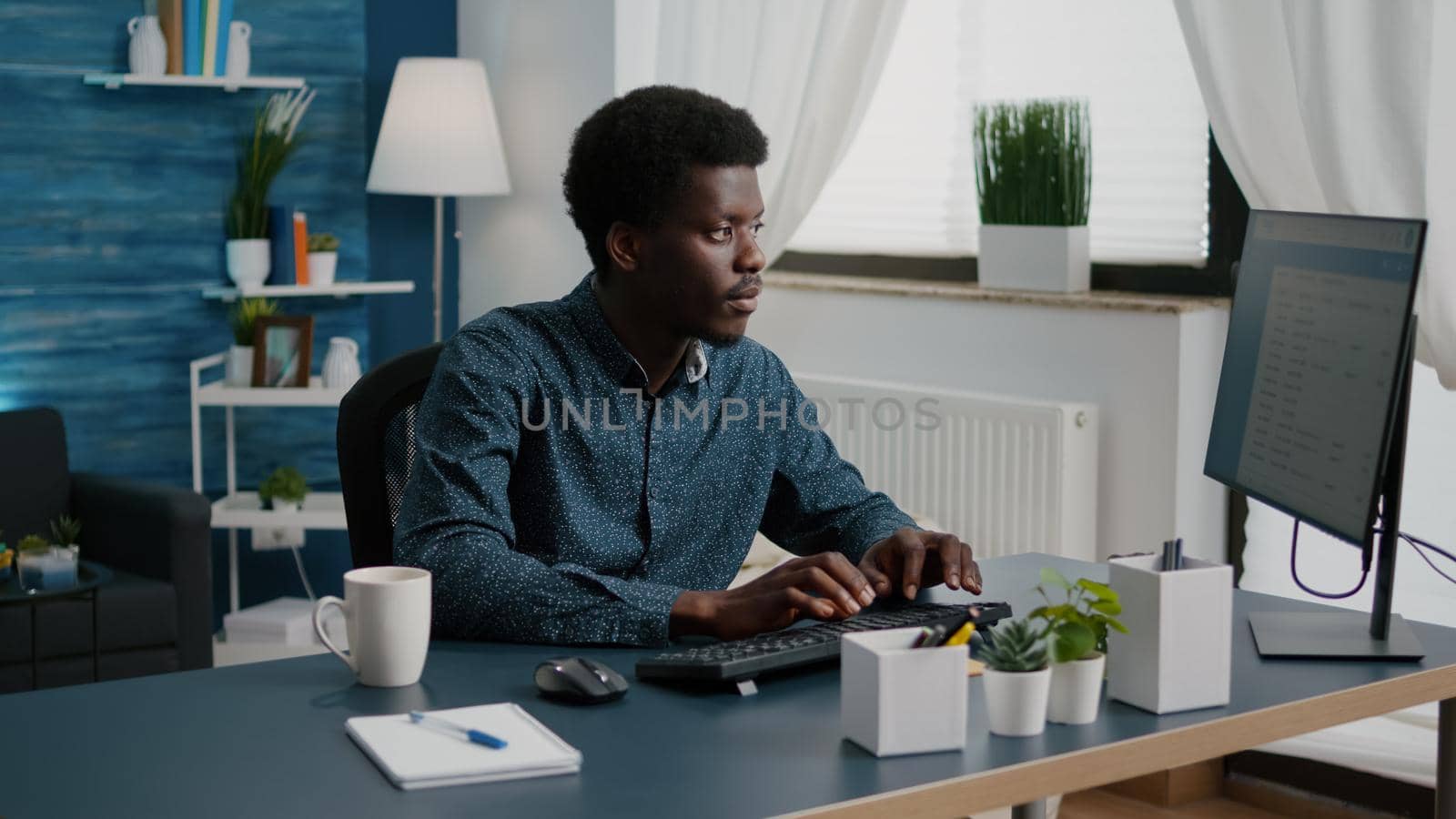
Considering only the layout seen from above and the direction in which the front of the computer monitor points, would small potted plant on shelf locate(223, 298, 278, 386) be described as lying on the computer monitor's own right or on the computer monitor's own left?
on the computer monitor's own right

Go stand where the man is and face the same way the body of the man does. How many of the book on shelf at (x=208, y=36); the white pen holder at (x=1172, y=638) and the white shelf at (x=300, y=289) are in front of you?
1

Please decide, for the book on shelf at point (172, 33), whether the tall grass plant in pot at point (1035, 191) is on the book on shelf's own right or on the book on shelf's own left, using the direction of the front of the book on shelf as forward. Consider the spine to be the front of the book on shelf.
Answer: on the book on shelf's own left

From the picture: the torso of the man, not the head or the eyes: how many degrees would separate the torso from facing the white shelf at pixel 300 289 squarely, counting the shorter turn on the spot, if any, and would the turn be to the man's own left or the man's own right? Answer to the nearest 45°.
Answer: approximately 135° to the man's own left

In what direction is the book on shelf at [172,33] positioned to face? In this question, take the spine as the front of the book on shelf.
toward the camera

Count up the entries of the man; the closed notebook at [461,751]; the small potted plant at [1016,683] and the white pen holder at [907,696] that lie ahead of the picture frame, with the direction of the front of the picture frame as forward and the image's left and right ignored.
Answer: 4

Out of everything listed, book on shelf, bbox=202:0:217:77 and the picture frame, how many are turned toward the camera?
2

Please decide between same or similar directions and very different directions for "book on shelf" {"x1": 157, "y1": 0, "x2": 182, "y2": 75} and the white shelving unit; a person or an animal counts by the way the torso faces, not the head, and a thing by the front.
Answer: same or similar directions

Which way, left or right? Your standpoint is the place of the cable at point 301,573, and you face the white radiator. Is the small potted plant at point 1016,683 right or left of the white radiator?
right

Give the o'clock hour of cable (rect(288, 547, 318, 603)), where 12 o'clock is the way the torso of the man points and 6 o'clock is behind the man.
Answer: The cable is roughly at 7 o'clock from the man.

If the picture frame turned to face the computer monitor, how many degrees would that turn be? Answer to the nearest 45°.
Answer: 0° — it already faces it

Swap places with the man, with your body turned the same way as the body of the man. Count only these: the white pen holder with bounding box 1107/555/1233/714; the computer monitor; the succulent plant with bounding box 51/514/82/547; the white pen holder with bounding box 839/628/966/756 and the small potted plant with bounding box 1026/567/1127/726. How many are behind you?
1

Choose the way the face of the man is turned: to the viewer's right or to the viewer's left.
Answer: to the viewer's right

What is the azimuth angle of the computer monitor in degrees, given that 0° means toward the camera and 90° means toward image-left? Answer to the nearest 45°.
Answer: approximately 45°

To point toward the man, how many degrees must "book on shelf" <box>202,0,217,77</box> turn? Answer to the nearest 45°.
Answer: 0° — it already faces them

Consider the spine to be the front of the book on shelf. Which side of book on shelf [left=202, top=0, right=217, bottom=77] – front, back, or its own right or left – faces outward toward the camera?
front

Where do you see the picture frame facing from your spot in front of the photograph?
facing the viewer
